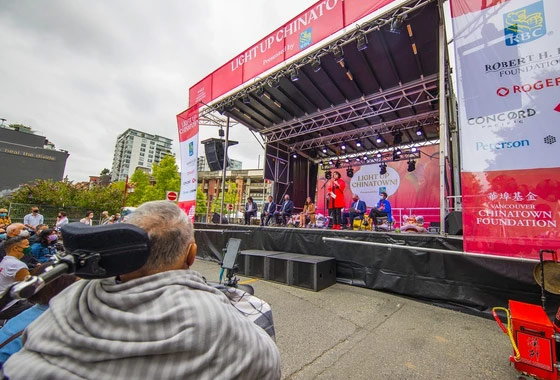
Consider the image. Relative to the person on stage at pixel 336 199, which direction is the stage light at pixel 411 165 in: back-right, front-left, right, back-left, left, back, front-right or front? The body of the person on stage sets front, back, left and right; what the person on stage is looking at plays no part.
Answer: back

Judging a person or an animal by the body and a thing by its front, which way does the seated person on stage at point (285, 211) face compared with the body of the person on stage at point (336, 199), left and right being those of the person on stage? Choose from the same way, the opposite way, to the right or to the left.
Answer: the same way

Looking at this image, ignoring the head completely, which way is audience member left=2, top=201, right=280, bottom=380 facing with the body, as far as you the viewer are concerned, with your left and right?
facing away from the viewer

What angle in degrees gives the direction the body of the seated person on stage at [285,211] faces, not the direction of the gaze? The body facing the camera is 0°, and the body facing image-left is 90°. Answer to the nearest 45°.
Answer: approximately 45°

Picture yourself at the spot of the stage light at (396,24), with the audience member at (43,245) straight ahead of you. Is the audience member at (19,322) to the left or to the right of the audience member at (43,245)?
left

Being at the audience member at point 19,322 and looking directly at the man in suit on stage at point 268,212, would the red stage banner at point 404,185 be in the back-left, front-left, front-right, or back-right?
front-right

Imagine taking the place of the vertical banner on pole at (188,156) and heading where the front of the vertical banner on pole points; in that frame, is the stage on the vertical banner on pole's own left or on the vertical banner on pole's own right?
on the vertical banner on pole's own left

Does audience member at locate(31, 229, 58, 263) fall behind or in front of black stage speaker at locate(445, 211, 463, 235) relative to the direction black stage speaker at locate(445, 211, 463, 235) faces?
in front

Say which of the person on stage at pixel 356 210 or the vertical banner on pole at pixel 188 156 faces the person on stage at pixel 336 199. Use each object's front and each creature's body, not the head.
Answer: the person on stage at pixel 356 210

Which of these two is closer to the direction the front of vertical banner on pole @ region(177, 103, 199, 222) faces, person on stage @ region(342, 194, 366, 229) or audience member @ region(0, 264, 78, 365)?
the audience member

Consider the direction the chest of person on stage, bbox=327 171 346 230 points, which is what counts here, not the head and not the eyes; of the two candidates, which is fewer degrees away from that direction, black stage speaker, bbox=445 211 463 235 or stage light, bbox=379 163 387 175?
the black stage speaker

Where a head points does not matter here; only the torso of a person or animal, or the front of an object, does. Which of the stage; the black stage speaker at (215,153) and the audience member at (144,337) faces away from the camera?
the audience member

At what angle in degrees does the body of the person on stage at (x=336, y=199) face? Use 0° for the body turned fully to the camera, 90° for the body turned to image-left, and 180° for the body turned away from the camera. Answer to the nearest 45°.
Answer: approximately 45°

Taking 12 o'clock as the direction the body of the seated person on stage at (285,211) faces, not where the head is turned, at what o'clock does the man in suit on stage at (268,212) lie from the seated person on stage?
The man in suit on stage is roughly at 2 o'clock from the seated person on stage.

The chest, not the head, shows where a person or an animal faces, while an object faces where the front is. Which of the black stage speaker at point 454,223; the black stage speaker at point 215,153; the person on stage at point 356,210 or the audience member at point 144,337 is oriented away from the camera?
the audience member

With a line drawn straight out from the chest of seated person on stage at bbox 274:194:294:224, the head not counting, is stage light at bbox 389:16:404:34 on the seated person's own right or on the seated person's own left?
on the seated person's own left

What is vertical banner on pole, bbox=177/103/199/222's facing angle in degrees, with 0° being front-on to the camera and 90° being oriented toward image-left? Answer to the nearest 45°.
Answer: approximately 45°

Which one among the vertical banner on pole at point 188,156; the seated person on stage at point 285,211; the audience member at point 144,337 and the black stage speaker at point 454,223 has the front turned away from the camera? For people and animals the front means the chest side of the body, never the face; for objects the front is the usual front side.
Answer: the audience member

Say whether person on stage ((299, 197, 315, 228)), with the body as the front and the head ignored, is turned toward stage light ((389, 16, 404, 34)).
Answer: no

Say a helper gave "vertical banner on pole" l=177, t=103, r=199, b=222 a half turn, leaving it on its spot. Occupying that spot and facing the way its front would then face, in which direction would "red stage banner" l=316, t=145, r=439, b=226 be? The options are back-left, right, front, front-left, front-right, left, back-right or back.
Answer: front-right

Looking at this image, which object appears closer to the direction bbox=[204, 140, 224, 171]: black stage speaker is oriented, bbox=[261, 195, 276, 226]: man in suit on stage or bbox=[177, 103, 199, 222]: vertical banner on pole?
the vertical banner on pole

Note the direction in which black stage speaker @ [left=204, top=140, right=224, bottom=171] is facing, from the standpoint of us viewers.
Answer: facing the viewer and to the left of the viewer

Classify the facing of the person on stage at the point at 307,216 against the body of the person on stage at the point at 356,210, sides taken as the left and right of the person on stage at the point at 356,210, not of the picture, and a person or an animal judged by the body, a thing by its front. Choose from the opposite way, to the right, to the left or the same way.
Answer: the same way
